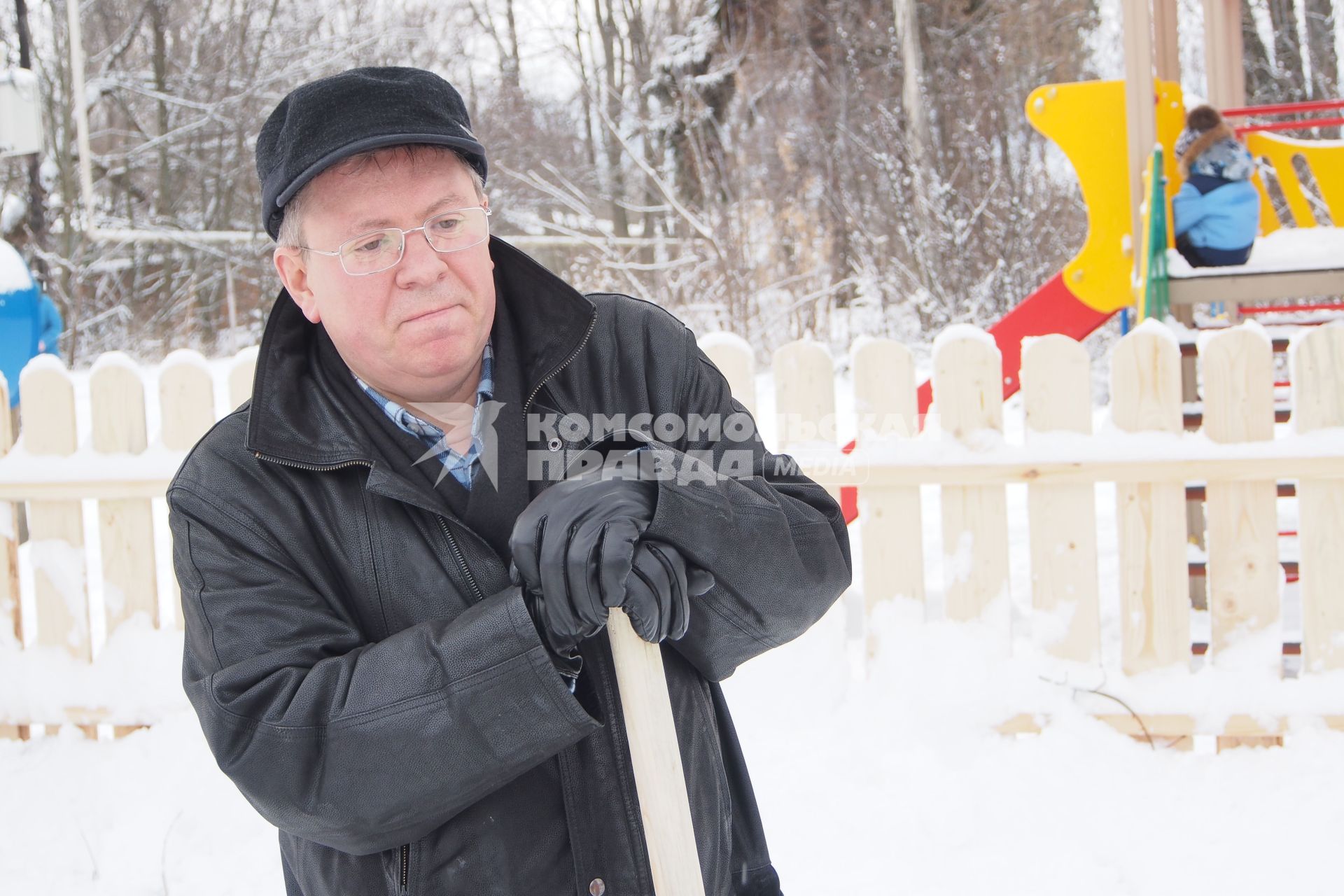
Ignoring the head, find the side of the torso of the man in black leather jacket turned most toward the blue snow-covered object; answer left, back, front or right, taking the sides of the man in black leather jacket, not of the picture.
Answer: back

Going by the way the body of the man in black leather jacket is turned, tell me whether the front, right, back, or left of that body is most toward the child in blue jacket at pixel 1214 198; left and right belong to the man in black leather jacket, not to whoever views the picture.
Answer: left

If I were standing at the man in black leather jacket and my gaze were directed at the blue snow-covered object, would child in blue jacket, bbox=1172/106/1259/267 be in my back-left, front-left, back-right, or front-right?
front-right

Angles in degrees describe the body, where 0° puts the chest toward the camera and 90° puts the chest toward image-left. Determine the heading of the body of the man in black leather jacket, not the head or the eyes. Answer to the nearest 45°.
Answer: approximately 315°

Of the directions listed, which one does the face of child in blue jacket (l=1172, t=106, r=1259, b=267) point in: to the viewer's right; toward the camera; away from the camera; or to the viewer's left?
away from the camera
